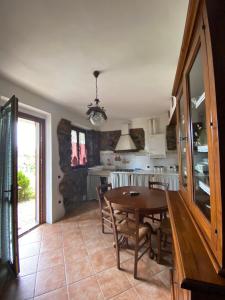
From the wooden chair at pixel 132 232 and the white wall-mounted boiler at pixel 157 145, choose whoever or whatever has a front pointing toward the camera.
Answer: the white wall-mounted boiler

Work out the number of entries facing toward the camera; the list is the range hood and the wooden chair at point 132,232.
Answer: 1

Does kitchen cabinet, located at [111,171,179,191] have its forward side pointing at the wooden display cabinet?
yes

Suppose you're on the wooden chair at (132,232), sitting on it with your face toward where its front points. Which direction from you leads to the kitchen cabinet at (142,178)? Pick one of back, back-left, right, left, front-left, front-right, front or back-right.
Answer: front-left

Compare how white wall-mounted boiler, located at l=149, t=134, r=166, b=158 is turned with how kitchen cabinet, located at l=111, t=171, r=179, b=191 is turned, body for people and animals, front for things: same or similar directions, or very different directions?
same or similar directions

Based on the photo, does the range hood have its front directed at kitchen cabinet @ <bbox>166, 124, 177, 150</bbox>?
no

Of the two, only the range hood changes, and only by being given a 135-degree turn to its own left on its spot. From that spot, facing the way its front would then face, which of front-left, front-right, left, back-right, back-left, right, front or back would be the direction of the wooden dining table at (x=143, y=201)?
back-right

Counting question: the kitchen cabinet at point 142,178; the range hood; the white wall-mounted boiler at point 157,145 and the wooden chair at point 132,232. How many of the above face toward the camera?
3

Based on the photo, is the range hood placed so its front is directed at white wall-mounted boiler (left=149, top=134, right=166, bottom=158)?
no

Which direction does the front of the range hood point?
toward the camera

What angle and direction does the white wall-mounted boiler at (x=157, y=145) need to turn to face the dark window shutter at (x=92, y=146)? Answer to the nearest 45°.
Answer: approximately 90° to its right

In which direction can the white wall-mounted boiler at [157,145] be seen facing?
toward the camera

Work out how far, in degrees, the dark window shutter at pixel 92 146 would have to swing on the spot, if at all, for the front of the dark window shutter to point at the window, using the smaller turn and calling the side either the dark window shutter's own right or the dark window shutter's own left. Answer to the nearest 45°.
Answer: approximately 90° to the dark window shutter's own right

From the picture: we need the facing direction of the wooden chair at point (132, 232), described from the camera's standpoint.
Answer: facing away from the viewer and to the right of the viewer
